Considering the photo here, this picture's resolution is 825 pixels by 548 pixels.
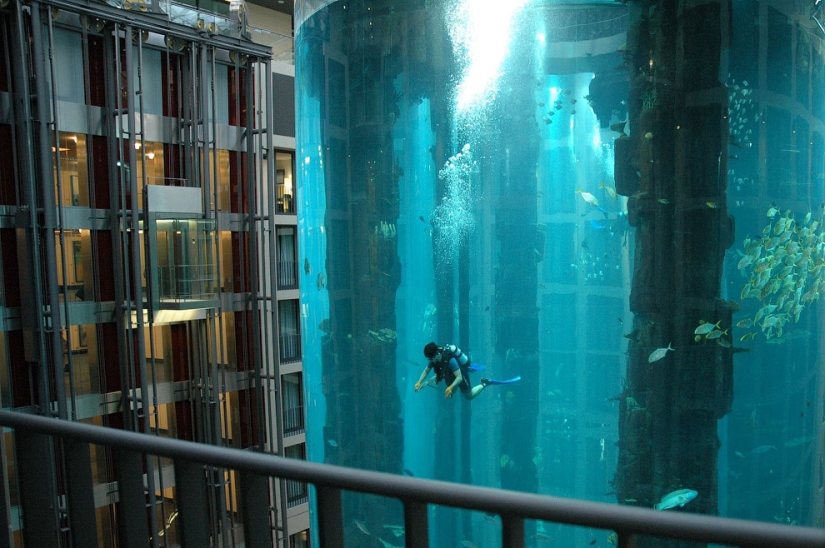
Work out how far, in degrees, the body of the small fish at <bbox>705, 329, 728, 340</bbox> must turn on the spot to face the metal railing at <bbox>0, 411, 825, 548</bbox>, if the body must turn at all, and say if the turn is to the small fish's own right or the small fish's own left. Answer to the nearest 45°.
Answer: approximately 90° to the small fish's own left

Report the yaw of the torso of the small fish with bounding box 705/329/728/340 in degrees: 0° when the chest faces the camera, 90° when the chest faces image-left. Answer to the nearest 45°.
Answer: approximately 90°

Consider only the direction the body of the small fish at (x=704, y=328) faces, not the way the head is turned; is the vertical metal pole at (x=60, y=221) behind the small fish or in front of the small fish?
in front

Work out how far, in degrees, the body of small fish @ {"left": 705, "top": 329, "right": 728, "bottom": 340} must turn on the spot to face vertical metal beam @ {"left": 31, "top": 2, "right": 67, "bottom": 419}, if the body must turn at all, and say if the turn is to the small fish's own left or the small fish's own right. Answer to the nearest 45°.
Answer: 0° — it already faces it

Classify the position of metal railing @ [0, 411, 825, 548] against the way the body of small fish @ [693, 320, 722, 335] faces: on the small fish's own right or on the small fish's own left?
on the small fish's own left

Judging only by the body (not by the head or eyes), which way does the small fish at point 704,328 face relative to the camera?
to the viewer's left
